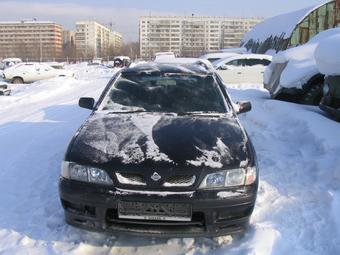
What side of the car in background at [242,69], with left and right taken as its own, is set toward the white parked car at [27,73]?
front

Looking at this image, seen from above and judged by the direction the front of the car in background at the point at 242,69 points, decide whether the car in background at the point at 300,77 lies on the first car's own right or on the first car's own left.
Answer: on the first car's own left

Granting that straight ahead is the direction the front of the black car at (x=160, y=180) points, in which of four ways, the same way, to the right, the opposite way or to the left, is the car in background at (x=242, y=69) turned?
to the right

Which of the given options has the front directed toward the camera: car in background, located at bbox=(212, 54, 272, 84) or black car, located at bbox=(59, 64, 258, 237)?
the black car

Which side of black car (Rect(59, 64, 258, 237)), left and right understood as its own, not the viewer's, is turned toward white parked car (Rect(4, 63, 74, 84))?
back

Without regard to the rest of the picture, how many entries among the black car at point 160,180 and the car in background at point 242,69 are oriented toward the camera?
1

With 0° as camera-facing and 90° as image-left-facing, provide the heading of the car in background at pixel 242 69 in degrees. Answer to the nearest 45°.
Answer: approximately 90°

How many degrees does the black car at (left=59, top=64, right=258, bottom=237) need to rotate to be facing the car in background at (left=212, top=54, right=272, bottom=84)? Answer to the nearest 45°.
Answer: approximately 180°

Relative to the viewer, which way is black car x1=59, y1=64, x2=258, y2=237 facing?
toward the camera
